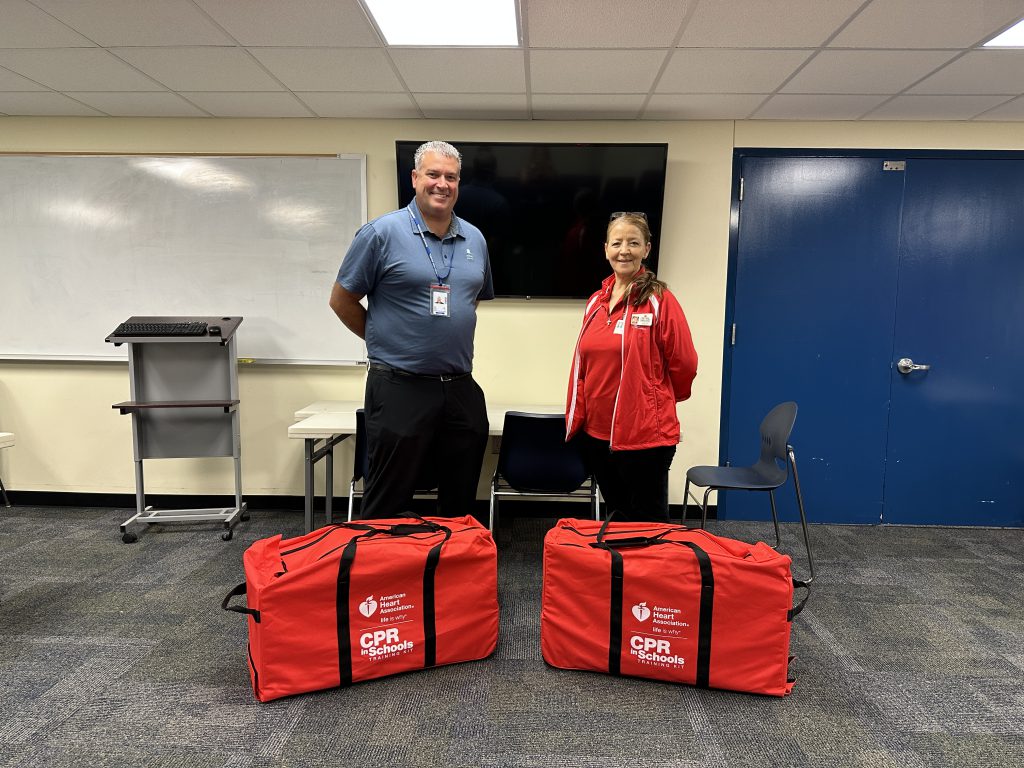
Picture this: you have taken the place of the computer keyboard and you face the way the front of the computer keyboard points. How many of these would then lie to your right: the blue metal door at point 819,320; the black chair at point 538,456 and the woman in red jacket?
0

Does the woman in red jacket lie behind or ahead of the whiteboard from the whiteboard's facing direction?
ahead

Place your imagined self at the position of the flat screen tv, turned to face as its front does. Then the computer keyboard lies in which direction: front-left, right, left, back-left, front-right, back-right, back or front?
right

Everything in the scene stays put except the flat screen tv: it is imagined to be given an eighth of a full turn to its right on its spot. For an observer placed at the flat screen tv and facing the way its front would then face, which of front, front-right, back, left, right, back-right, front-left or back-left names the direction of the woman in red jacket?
front-left

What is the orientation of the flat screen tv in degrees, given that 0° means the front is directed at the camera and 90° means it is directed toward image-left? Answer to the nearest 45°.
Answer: approximately 0°

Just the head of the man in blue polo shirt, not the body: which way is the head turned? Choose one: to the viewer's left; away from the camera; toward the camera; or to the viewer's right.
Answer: toward the camera

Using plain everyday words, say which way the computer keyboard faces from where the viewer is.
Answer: facing the viewer

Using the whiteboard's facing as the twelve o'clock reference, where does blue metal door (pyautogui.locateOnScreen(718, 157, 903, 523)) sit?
The blue metal door is roughly at 10 o'clock from the whiteboard.

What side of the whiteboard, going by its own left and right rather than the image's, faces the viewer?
front

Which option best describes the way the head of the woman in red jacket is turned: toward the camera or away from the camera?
toward the camera

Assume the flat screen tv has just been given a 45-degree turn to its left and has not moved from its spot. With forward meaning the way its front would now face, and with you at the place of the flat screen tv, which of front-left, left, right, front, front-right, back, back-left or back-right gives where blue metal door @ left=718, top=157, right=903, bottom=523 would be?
front-left
